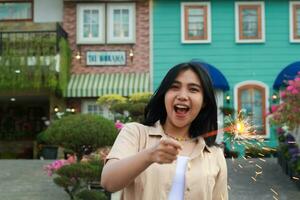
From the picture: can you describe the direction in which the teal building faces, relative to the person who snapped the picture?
facing the viewer

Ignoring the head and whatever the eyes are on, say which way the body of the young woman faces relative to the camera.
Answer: toward the camera

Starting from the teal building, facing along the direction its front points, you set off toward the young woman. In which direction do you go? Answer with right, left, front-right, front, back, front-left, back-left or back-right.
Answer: front

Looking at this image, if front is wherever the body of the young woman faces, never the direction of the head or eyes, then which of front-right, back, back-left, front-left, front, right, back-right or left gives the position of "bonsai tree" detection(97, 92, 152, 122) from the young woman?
back

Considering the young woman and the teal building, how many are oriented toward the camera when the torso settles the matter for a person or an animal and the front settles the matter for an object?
2

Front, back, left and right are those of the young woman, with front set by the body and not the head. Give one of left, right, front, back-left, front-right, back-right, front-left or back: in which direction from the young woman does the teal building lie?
back

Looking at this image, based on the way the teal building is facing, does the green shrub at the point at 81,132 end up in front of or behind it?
in front

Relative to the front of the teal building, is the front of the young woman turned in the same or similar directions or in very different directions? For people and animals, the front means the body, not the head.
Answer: same or similar directions

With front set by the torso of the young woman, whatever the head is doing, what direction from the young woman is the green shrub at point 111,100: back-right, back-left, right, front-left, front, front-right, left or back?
back
